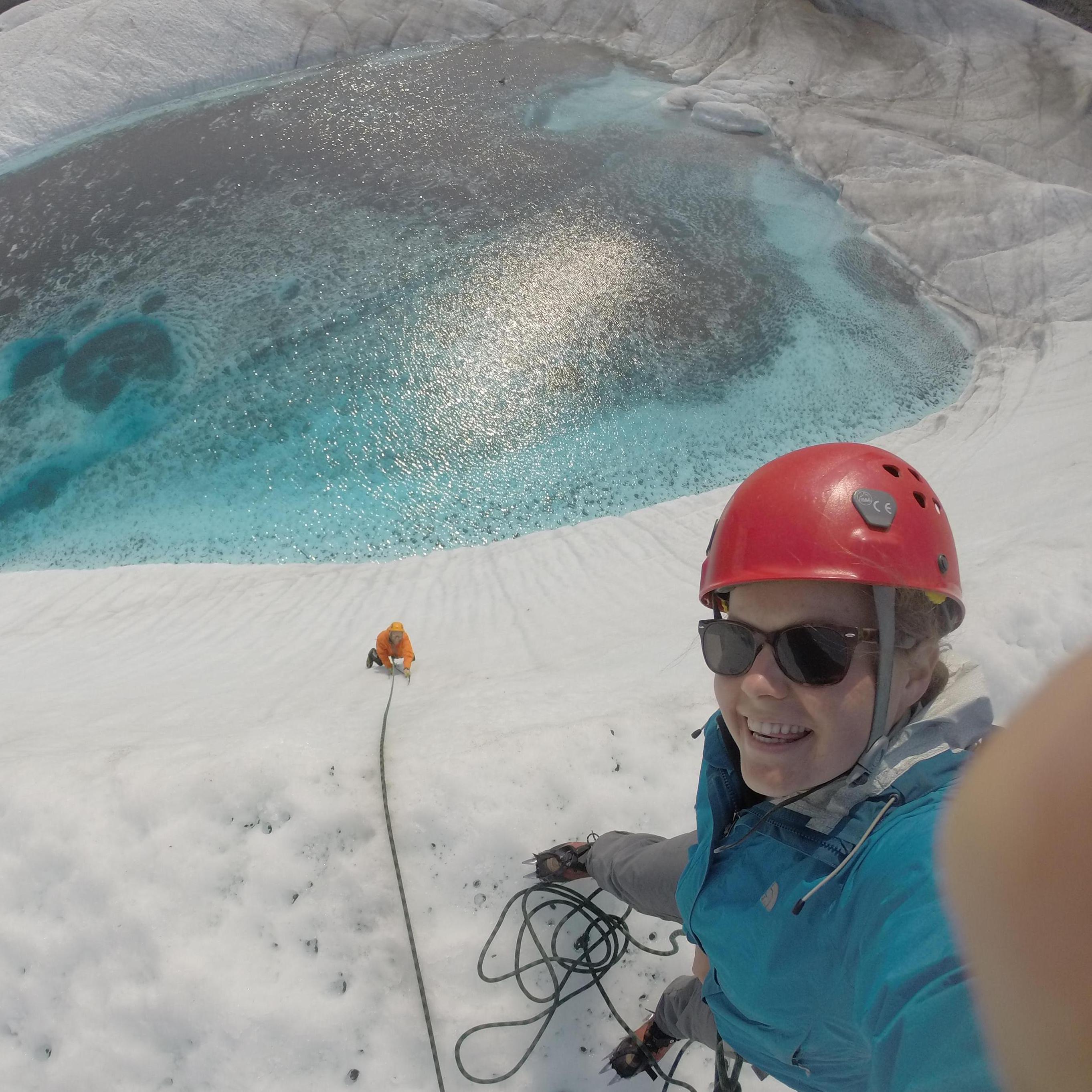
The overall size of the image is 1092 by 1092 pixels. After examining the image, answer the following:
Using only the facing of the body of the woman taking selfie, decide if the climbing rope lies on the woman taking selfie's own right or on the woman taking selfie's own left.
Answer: on the woman taking selfie's own right

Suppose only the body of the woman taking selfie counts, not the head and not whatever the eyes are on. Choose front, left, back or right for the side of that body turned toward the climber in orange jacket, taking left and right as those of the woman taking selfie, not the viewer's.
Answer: right

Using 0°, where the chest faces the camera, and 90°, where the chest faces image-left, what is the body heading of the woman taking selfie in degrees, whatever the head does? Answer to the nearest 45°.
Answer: approximately 45°
